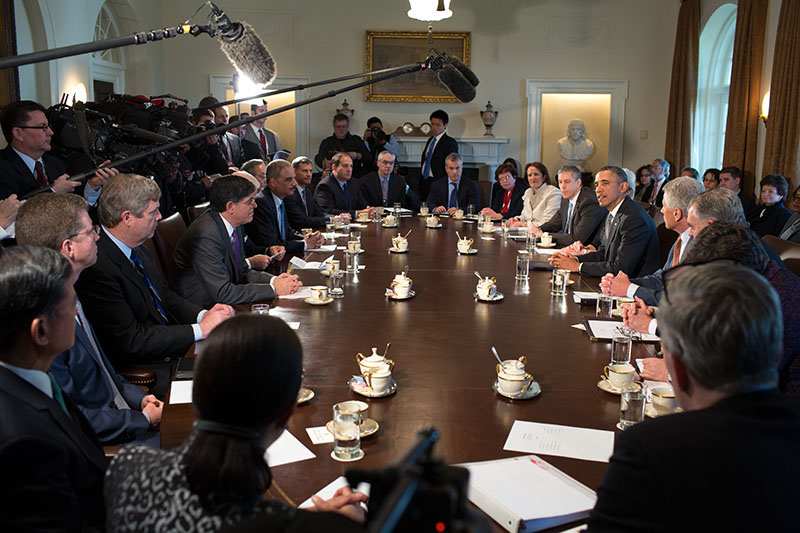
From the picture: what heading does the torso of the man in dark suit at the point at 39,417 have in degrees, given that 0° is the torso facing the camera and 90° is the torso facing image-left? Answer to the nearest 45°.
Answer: approximately 270°

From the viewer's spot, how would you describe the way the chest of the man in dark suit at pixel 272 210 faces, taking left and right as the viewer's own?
facing to the right of the viewer

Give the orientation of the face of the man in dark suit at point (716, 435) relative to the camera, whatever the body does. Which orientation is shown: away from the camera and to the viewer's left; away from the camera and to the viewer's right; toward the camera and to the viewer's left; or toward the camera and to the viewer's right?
away from the camera and to the viewer's left

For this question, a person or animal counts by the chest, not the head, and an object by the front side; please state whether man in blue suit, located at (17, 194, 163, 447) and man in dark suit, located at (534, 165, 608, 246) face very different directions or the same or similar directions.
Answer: very different directions

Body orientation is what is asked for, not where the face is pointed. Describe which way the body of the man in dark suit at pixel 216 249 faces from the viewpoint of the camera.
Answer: to the viewer's right

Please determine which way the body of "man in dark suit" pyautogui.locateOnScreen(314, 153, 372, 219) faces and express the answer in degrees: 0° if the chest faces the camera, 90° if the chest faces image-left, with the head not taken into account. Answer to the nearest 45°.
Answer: approximately 315°

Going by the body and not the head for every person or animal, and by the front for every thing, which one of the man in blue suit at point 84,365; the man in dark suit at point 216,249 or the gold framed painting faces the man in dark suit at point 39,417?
the gold framed painting

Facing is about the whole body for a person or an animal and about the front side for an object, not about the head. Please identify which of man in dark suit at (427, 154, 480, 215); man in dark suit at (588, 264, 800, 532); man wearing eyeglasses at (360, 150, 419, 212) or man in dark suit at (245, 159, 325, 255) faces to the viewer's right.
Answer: man in dark suit at (245, 159, 325, 255)

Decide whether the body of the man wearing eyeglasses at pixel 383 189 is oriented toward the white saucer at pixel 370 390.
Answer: yes

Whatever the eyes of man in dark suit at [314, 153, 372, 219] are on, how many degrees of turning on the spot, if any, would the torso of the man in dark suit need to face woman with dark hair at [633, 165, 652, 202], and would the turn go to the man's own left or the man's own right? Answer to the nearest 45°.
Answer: approximately 90° to the man's own left

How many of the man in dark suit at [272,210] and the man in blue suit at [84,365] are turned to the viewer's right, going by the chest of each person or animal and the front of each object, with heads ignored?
2

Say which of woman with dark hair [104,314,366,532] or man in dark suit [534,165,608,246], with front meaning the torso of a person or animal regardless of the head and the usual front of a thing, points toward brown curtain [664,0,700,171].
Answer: the woman with dark hair
